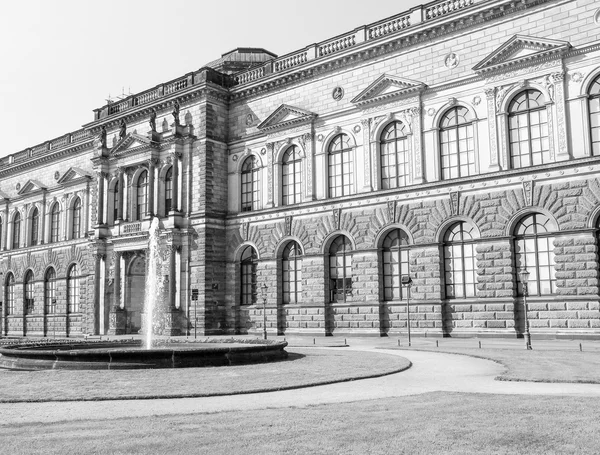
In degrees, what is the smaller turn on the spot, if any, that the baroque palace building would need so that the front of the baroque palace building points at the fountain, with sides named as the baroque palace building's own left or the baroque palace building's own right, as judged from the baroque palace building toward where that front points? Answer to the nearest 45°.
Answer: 0° — it already faces it

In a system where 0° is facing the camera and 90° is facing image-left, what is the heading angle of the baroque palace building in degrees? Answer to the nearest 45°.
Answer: approximately 45°
